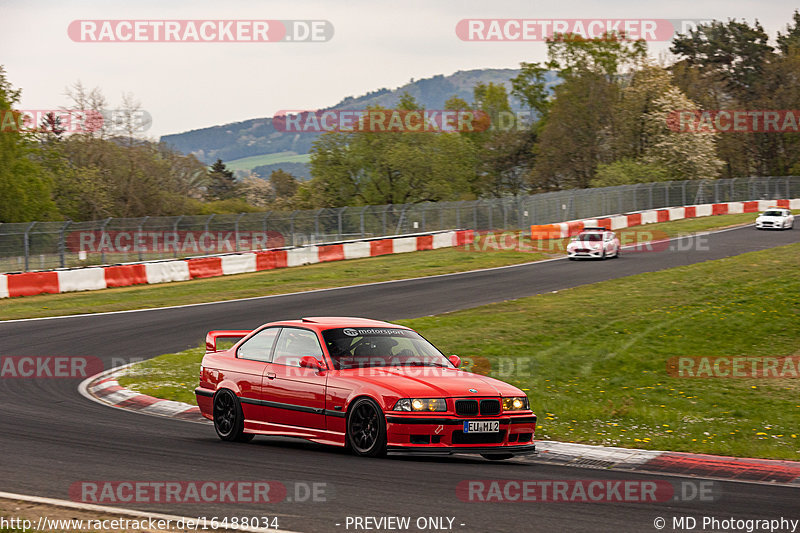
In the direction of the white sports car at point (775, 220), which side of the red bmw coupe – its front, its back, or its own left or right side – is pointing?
left

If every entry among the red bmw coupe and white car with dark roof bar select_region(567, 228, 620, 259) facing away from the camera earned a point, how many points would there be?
0

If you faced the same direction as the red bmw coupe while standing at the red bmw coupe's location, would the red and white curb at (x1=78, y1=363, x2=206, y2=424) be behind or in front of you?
behind

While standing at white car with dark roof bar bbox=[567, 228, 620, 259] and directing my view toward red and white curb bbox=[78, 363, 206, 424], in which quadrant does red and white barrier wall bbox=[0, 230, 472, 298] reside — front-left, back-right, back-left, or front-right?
front-right

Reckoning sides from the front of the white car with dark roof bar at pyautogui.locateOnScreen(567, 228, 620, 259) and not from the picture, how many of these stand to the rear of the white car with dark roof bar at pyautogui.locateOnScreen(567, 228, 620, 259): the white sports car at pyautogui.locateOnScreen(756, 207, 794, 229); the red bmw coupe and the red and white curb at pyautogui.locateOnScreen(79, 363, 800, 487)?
1

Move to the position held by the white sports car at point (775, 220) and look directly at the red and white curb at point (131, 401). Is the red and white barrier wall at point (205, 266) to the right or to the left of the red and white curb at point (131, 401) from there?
right

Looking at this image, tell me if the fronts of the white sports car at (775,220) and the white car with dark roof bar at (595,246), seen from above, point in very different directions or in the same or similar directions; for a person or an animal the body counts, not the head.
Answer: same or similar directions

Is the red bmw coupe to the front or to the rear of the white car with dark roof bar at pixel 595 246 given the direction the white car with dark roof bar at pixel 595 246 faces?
to the front

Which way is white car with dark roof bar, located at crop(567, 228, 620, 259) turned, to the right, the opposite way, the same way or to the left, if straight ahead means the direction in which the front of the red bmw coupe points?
to the right

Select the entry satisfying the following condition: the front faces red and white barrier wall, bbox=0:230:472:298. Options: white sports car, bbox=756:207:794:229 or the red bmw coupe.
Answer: the white sports car

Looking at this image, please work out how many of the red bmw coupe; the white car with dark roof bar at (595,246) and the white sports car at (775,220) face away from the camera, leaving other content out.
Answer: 0

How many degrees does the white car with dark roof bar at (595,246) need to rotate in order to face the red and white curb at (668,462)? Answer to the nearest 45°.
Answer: approximately 45° to its left

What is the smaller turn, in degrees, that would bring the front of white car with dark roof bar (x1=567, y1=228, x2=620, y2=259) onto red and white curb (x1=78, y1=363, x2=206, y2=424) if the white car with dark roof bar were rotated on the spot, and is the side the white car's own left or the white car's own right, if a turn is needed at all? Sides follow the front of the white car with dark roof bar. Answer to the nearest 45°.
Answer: approximately 45° to the white car's own left

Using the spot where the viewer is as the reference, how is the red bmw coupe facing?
facing the viewer and to the right of the viewer

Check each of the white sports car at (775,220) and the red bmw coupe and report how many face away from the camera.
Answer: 0

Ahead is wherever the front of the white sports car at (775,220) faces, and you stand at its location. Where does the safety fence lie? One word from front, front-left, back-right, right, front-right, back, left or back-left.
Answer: front

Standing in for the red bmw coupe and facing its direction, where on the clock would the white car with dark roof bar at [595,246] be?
The white car with dark roof bar is roughly at 8 o'clock from the red bmw coupe.

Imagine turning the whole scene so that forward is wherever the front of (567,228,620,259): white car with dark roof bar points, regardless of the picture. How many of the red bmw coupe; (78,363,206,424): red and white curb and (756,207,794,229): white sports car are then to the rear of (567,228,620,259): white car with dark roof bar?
1
